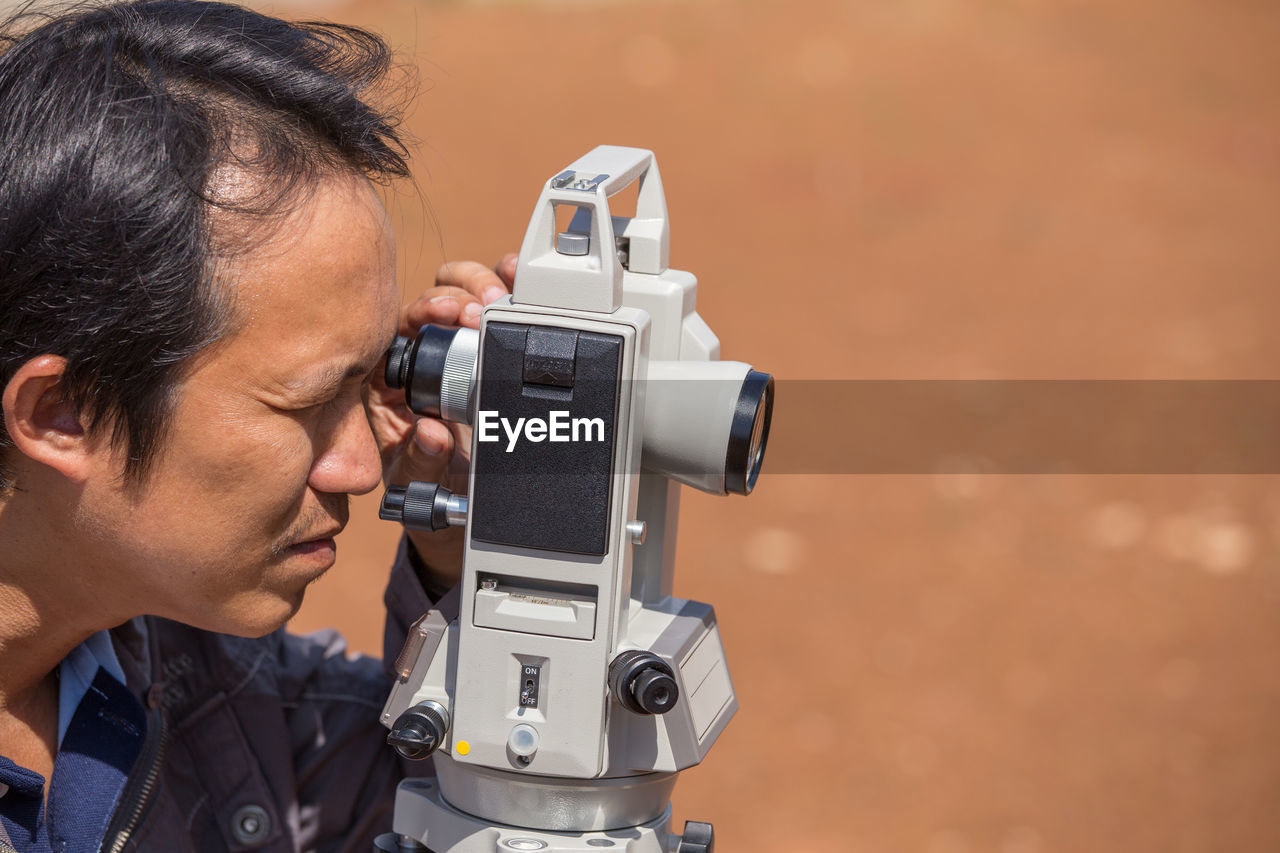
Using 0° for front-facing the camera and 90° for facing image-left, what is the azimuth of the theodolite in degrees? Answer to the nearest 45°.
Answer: approximately 270°

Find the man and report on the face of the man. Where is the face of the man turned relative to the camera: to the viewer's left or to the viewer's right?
to the viewer's right
